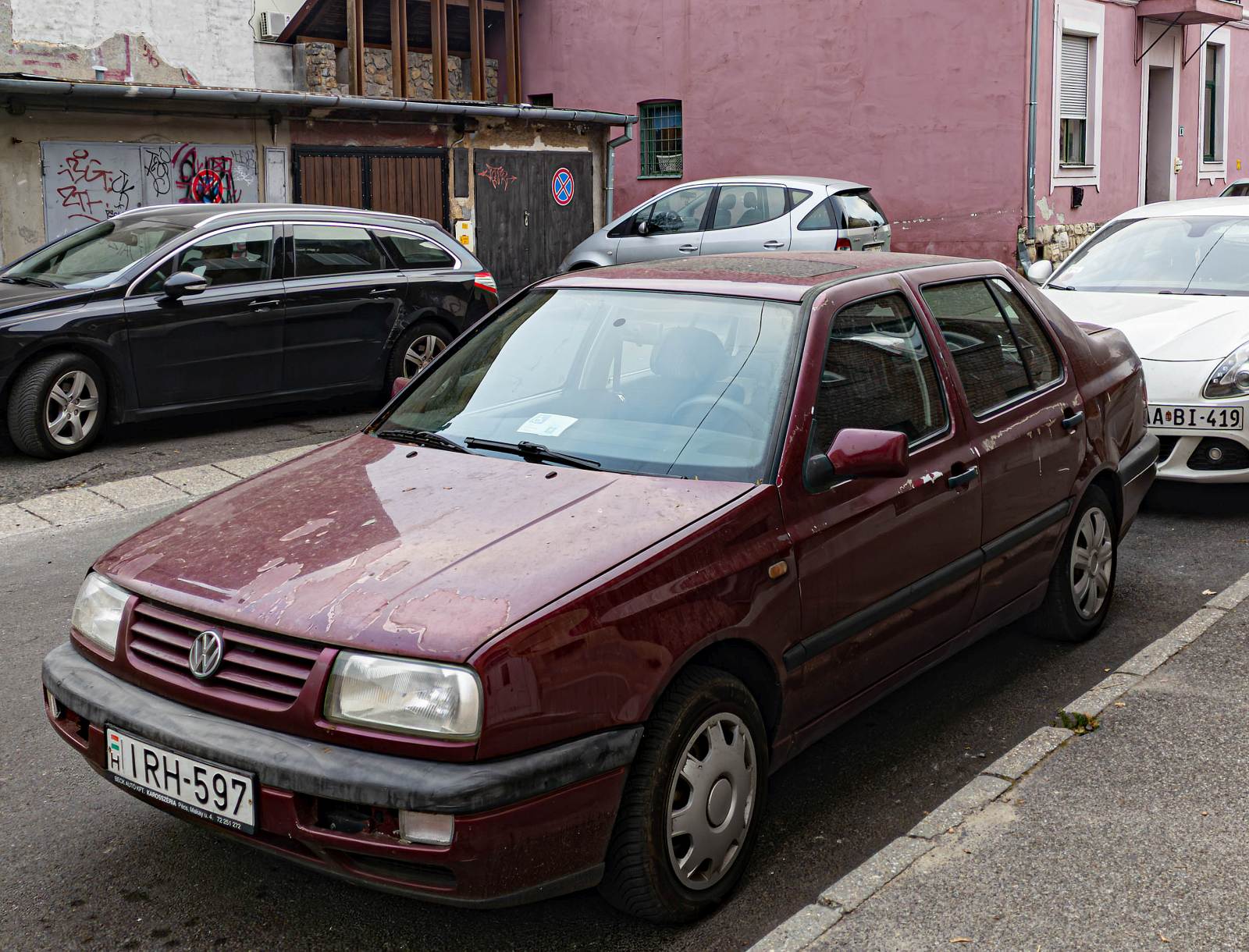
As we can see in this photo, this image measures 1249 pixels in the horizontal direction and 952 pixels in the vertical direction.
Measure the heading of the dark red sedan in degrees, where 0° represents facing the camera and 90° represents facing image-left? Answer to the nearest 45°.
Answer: approximately 45°

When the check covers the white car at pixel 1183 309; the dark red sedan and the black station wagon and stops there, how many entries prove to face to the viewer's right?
0

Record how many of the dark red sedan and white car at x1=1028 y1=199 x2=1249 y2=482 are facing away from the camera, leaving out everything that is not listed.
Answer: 0

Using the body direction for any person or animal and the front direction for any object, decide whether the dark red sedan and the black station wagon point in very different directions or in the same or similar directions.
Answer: same or similar directions

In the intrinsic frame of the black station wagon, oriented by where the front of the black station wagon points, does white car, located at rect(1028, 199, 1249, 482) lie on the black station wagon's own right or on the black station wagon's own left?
on the black station wagon's own left

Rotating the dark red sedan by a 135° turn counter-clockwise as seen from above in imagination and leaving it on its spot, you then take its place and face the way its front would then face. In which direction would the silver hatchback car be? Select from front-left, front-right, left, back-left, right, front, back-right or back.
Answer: left

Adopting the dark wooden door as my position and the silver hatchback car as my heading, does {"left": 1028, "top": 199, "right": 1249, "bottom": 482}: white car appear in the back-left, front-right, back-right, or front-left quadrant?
front-right

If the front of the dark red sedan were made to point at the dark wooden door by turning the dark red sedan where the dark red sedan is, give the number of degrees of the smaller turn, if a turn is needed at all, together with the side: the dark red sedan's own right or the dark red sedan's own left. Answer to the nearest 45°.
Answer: approximately 135° to the dark red sedan's own right

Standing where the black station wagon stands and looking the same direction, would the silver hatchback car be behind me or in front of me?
behind

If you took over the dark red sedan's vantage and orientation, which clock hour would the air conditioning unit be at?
The air conditioning unit is roughly at 4 o'clock from the dark red sedan.

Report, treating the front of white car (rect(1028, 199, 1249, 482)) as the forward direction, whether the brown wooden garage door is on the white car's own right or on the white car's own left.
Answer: on the white car's own right

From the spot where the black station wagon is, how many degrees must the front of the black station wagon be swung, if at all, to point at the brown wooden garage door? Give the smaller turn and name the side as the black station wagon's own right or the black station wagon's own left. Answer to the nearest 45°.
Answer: approximately 135° to the black station wagon's own right

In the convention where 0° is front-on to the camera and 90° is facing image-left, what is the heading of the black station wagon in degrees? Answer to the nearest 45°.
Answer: approximately 45°
